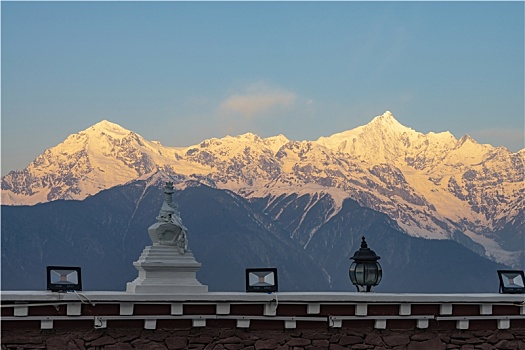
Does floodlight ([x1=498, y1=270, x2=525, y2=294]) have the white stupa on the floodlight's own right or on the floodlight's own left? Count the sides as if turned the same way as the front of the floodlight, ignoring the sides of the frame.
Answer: on the floodlight's own right

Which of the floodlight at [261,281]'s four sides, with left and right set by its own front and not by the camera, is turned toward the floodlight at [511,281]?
left

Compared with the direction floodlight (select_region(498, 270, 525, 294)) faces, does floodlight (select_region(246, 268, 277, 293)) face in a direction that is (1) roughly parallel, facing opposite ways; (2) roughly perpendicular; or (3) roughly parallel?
roughly parallel

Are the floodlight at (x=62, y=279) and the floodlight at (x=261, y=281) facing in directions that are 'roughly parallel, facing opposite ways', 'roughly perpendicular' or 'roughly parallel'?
roughly parallel

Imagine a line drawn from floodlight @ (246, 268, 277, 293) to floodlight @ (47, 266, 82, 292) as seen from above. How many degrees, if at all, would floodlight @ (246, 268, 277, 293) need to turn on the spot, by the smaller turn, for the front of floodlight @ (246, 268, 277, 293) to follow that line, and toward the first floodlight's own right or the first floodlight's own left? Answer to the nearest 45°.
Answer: approximately 90° to the first floodlight's own right

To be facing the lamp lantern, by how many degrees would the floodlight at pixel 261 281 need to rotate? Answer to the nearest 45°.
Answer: approximately 135° to its left

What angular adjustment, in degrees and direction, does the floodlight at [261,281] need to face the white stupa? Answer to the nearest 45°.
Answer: approximately 90° to its right

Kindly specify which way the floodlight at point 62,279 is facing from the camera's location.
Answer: facing the viewer

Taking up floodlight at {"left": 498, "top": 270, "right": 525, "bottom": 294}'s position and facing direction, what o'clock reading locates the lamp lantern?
The lamp lantern is roughly at 2 o'clock from the floodlight.

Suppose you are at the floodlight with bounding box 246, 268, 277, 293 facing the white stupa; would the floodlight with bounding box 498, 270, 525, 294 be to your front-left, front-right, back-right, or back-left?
back-right

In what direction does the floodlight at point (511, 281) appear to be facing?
toward the camera

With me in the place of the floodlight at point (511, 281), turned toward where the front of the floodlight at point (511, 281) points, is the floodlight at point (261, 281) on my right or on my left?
on my right
